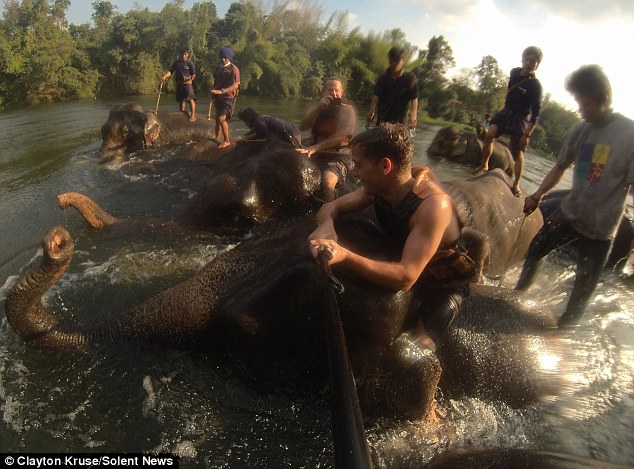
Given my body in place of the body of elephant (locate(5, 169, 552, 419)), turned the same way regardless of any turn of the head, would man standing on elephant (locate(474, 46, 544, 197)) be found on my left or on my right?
on my right

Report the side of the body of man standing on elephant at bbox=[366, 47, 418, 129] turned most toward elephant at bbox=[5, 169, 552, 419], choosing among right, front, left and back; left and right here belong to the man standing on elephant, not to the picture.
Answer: front

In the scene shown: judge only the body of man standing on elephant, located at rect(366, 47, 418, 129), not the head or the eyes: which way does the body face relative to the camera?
toward the camera

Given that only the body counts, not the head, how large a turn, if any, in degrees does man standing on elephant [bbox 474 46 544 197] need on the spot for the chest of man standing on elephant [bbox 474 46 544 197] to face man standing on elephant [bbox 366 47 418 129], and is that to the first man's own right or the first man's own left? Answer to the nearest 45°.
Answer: approximately 45° to the first man's own right

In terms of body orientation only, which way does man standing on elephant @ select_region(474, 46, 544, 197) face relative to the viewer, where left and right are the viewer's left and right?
facing the viewer and to the left of the viewer

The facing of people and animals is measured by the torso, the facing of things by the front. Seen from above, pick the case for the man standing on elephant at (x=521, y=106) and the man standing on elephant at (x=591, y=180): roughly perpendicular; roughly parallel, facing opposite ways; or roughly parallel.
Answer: roughly parallel

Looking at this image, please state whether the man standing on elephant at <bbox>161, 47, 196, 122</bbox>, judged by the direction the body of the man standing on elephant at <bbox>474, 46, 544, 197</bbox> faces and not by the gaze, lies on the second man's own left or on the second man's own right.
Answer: on the second man's own right

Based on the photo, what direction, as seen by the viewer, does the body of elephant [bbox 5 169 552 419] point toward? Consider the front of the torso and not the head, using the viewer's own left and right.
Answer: facing to the left of the viewer

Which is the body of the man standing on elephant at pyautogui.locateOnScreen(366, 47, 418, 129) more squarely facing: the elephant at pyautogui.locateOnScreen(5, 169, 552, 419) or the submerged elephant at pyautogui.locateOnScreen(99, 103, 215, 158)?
the elephant

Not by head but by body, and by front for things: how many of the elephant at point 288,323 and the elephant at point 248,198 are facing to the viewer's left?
2

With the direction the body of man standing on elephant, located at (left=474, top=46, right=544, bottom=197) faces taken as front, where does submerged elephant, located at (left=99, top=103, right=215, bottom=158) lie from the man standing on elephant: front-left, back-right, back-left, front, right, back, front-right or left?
front-right

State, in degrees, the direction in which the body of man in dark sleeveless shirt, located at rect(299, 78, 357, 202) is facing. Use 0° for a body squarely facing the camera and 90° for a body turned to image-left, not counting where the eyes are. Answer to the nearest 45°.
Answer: approximately 45°

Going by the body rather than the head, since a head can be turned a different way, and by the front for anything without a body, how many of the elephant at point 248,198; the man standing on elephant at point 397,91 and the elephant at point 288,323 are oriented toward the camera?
1

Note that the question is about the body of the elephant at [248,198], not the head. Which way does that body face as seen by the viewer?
to the viewer's left

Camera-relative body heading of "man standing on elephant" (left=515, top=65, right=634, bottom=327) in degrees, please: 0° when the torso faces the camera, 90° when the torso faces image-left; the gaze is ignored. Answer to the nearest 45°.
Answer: approximately 45°

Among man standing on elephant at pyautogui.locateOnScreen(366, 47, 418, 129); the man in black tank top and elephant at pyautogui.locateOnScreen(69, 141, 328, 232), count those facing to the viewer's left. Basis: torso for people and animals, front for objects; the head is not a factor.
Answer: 2

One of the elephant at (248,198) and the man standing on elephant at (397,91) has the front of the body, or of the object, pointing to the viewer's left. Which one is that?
the elephant

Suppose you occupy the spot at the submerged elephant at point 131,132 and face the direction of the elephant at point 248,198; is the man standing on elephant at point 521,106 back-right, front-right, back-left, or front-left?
front-left

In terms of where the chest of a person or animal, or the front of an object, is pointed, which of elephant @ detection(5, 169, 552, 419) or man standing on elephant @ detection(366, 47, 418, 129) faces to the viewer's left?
the elephant

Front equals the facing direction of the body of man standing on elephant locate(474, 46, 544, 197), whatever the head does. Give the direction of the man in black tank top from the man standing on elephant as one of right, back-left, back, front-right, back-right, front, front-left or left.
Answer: front-left

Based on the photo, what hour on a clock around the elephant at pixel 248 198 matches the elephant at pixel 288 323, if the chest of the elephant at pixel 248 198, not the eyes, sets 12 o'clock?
the elephant at pixel 288 323 is roughly at 9 o'clock from the elephant at pixel 248 198.

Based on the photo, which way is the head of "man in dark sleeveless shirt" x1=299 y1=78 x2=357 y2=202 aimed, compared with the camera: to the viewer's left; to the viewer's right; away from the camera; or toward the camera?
toward the camera

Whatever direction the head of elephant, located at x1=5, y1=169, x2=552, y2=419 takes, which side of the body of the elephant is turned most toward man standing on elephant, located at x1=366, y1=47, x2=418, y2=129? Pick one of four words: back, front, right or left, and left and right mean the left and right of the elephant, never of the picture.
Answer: right

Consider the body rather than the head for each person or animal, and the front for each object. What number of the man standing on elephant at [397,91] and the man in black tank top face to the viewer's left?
1
